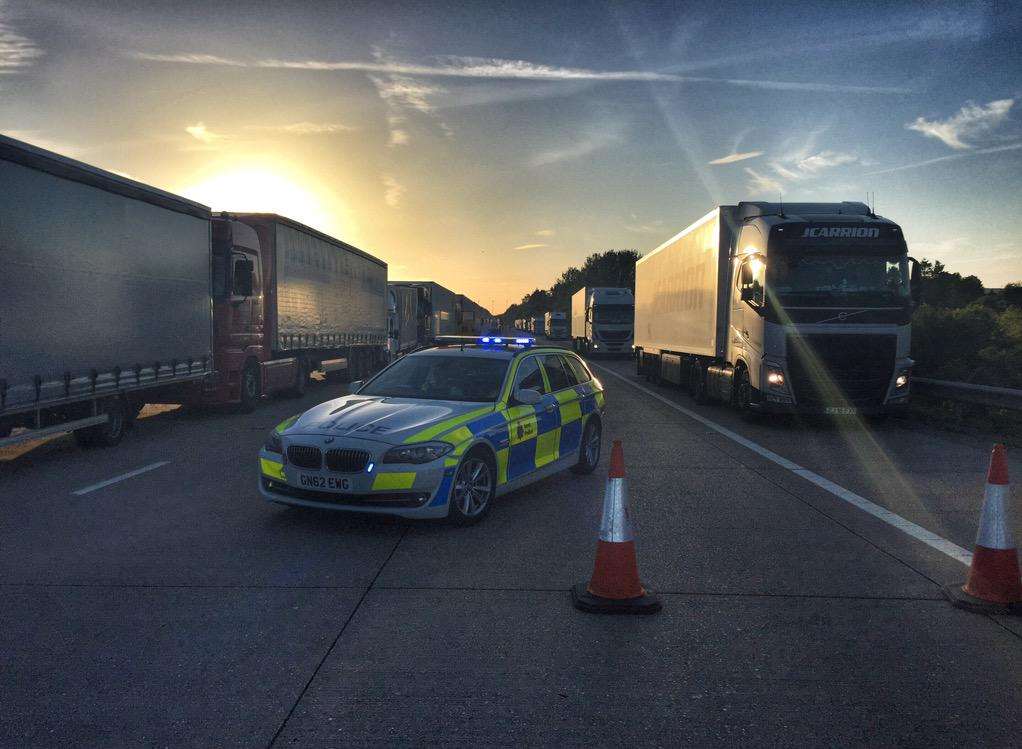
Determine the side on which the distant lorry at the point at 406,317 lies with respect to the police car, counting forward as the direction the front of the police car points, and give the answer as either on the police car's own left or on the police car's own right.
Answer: on the police car's own right

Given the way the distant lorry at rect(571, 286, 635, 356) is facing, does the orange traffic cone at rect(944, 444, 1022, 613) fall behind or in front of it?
in front

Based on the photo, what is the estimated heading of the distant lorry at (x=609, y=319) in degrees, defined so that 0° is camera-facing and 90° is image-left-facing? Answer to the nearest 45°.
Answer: approximately 0°

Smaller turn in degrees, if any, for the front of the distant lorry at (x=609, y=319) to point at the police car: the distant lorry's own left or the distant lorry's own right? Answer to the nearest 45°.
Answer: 0° — it already faces it

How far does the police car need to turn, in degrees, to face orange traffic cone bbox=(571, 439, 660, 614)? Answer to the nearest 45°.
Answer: approximately 90° to its left

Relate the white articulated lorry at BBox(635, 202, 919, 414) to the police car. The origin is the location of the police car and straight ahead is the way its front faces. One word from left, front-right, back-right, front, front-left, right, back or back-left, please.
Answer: back

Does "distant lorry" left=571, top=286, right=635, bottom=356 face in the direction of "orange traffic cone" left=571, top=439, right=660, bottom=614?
yes

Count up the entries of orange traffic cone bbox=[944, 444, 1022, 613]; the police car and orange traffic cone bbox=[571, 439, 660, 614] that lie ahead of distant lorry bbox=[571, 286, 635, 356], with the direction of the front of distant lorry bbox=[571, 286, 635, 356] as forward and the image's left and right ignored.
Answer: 3

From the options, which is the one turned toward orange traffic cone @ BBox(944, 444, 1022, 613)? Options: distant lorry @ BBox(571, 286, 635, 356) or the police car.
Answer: the distant lorry

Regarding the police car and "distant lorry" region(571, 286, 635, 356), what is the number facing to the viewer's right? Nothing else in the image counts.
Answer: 0
